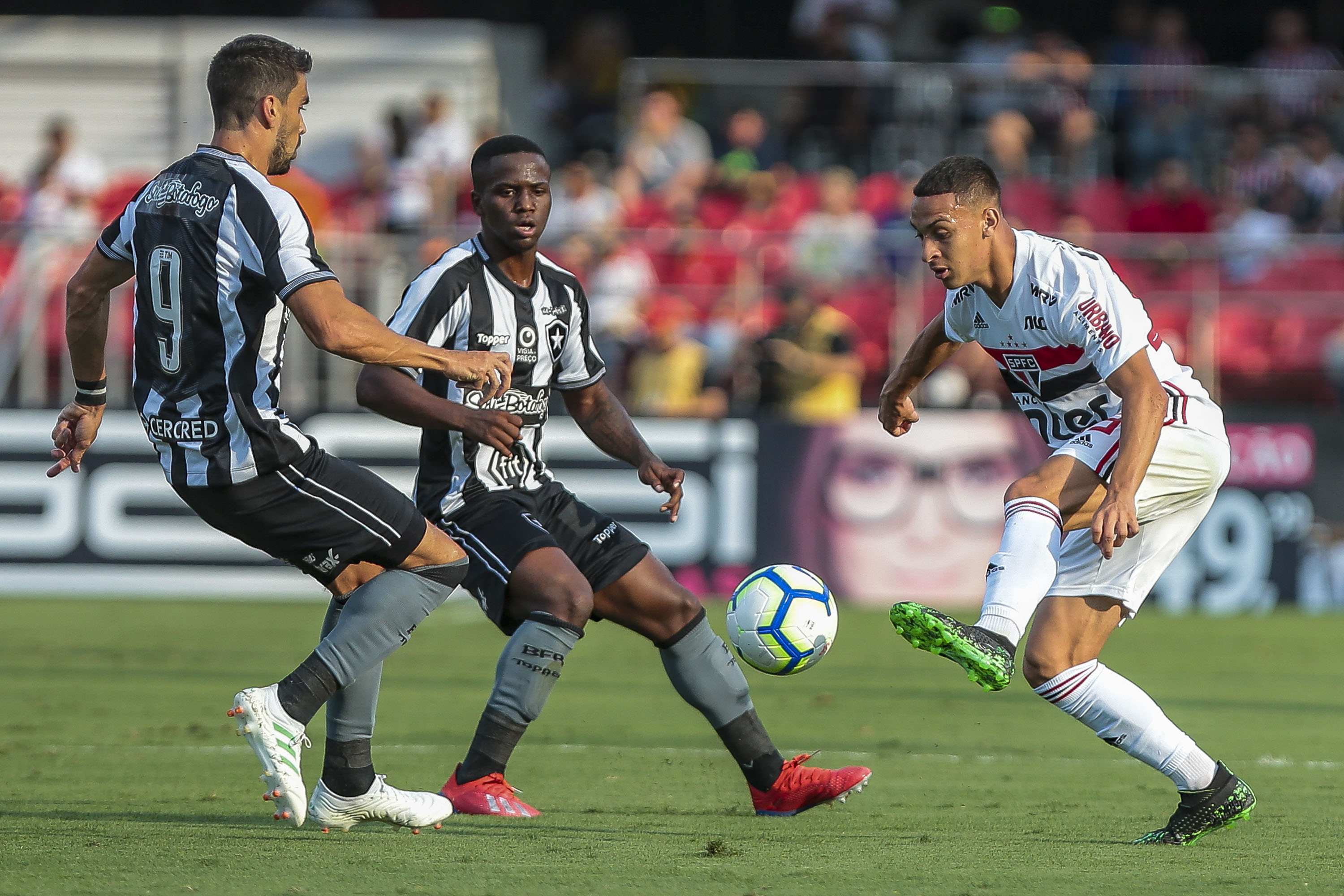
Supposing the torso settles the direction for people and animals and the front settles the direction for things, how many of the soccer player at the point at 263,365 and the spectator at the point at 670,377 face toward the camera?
1

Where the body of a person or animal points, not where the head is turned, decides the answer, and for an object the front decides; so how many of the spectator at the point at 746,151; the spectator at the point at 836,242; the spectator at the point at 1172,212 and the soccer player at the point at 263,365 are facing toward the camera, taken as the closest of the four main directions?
3

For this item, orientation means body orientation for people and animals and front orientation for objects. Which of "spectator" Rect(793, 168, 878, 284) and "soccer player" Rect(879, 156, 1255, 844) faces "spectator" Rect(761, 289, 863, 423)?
"spectator" Rect(793, 168, 878, 284)

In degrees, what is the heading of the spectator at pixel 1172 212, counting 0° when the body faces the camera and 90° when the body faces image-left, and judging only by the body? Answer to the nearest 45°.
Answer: approximately 0°

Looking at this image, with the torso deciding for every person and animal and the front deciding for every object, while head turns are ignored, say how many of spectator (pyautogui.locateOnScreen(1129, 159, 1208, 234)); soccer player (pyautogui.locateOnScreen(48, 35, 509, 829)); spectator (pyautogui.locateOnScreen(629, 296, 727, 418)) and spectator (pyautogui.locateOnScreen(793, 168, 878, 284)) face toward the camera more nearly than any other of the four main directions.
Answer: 3

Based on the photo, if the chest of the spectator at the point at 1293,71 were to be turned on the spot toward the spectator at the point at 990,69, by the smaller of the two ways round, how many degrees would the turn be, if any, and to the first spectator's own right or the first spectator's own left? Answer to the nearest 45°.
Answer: approximately 45° to the first spectator's own right
